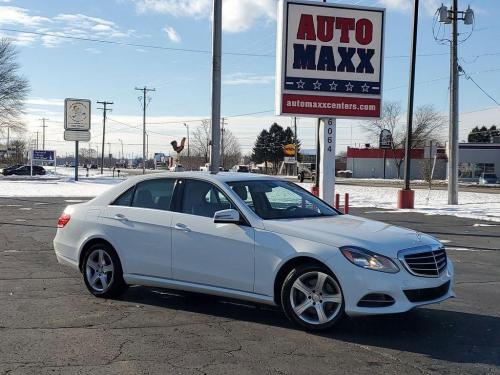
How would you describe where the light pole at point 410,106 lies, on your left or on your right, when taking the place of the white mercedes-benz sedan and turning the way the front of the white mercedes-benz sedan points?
on your left

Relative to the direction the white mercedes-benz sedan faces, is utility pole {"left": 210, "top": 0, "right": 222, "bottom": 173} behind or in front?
behind

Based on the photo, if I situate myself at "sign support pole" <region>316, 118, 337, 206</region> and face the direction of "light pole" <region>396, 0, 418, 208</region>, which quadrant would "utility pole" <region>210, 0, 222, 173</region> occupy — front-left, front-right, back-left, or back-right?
back-left

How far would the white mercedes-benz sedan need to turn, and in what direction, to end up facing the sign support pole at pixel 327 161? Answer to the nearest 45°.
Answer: approximately 135° to its left

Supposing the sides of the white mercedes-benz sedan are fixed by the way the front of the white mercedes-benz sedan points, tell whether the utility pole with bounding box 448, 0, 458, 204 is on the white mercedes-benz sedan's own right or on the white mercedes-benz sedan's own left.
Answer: on the white mercedes-benz sedan's own left

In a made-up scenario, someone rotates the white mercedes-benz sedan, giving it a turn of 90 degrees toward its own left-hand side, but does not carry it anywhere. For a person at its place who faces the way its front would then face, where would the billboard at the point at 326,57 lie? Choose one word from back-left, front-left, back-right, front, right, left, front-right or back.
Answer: front-left

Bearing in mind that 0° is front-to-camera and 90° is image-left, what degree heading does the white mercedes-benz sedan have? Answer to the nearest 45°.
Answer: approximately 315°
